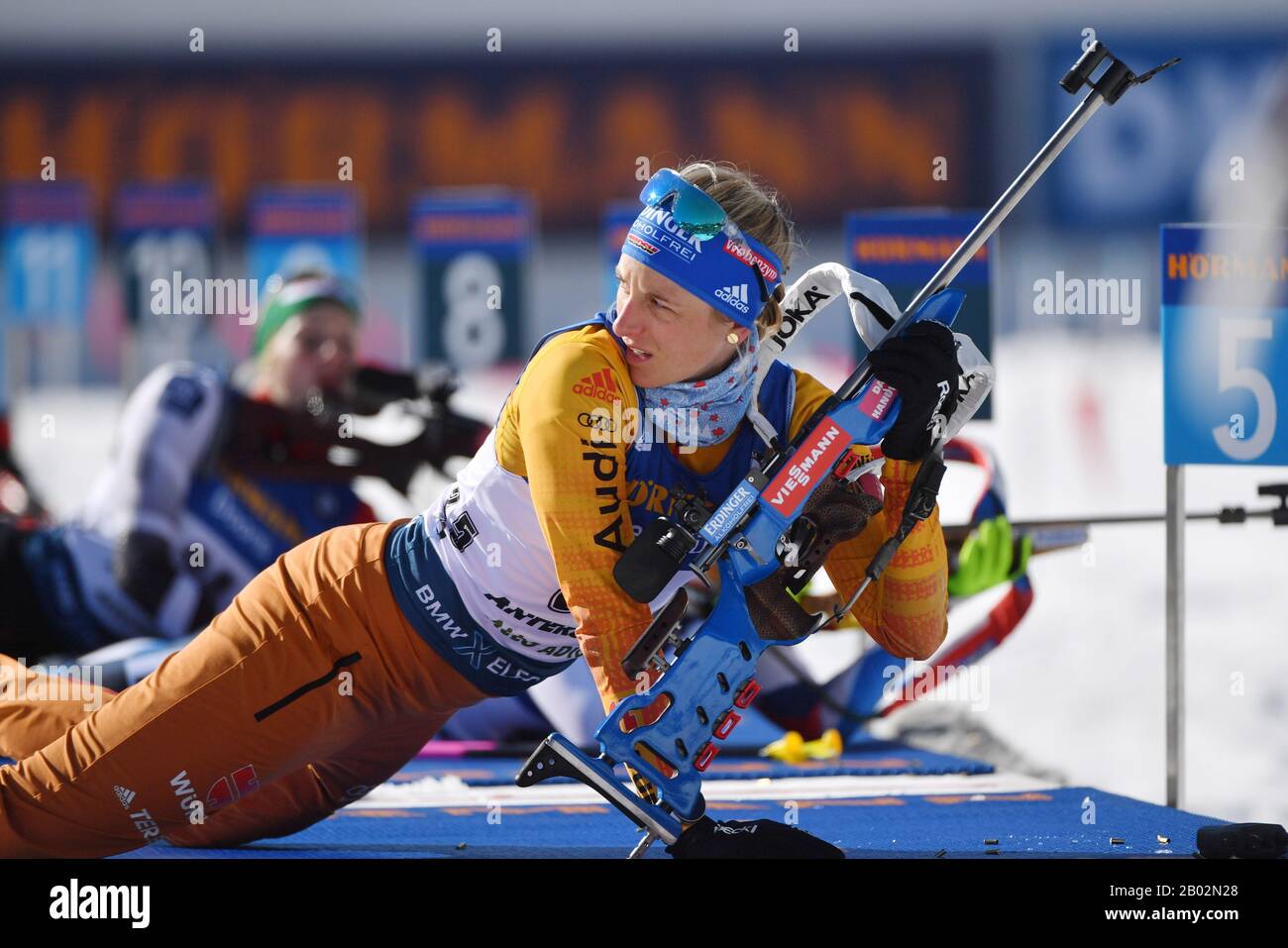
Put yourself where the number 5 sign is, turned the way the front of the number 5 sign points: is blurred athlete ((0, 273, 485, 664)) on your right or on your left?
on your right

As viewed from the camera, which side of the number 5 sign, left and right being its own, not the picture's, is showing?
front

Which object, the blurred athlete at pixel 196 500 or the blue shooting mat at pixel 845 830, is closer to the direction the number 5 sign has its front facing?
the blue shooting mat

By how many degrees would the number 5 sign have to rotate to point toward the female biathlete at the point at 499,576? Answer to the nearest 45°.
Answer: approximately 45° to its right

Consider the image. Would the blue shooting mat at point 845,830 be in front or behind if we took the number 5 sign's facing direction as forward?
in front
